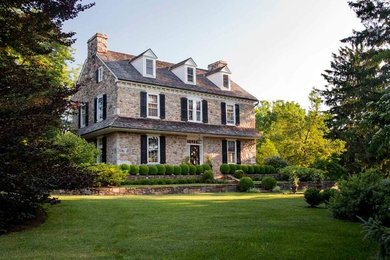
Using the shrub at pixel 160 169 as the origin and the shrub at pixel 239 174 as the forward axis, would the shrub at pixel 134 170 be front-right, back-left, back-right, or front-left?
back-right

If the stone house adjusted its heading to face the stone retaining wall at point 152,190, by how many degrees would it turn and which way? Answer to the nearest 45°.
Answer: approximately 45° to its right

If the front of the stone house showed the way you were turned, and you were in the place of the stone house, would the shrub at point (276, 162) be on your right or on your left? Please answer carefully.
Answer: on your left

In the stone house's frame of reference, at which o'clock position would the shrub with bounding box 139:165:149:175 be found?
The shrub is roughly at 2 o'clock from the stone house.

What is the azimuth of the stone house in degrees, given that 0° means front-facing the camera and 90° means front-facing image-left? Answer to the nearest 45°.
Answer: approximately 315°

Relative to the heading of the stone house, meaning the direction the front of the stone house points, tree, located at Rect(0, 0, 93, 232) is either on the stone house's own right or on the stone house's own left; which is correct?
on the stone house's own right
